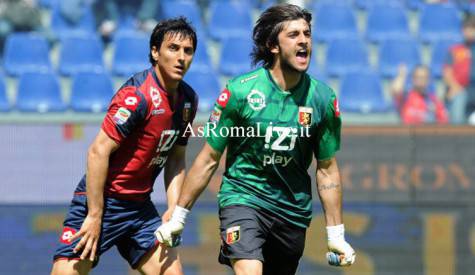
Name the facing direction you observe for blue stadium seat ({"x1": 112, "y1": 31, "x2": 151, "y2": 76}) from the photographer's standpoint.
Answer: facing the viewer

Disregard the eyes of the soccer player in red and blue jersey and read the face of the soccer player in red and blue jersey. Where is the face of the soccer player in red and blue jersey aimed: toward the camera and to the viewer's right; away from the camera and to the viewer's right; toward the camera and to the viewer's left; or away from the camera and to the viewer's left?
toward the camera and to the viewer's right

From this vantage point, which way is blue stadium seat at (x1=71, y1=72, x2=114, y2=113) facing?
toward the camera

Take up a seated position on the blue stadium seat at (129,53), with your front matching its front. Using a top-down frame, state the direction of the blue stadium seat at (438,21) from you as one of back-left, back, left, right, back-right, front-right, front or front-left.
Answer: left

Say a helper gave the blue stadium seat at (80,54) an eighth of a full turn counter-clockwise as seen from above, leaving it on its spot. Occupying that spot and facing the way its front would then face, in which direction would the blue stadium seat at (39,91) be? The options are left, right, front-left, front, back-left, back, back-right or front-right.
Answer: right

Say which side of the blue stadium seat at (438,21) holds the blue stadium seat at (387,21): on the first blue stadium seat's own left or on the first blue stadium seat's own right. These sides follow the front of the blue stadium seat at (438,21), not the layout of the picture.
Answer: on the first blue stadium seat's own right

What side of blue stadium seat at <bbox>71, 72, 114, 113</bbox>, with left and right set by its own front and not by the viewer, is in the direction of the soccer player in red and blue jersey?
front

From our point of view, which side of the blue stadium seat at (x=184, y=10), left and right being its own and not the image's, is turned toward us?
front

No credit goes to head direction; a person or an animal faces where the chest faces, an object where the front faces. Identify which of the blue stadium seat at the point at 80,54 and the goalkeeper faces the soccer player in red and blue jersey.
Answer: the blue stadium seat

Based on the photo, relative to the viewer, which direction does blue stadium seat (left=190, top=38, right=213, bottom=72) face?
toward the camera

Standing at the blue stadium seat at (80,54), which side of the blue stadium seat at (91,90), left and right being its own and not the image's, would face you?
back

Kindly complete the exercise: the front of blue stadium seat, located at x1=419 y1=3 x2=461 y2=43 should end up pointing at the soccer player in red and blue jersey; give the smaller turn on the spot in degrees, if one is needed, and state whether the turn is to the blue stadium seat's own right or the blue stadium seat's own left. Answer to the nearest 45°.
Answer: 0° — it already faces them

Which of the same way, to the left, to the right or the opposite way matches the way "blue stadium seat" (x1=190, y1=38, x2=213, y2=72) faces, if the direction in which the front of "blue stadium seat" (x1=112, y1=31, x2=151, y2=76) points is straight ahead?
the same way
